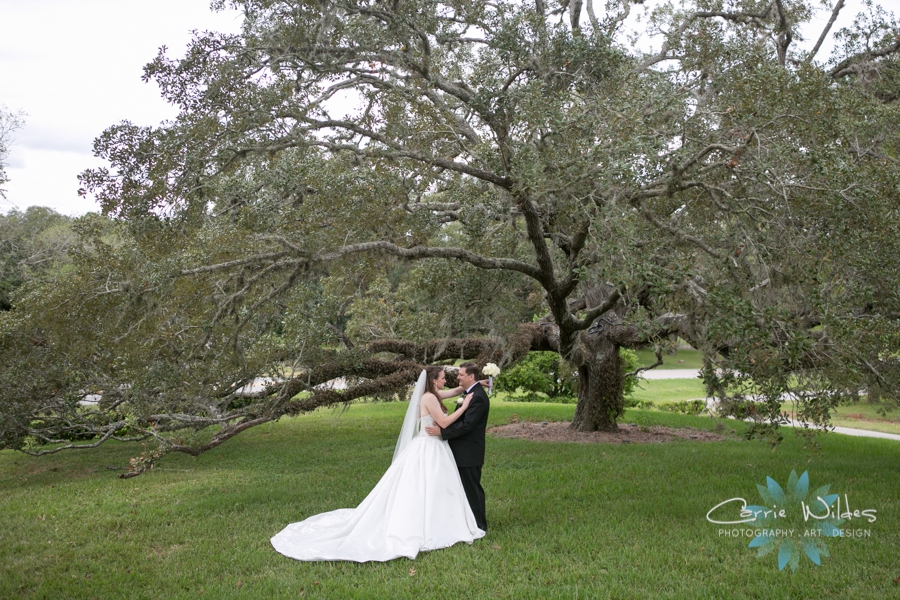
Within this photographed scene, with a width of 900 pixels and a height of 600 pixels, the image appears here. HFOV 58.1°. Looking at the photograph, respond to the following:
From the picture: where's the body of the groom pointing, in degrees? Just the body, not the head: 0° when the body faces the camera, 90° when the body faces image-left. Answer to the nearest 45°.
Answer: approximately 90°

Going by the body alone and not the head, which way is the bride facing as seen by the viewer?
to the viewer's right

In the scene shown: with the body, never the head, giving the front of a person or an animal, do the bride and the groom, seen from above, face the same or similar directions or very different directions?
very different directions

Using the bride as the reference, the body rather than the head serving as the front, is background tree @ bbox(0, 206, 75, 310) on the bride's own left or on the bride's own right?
on the bride's own left

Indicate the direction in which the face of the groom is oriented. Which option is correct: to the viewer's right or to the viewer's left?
to the viewer's left

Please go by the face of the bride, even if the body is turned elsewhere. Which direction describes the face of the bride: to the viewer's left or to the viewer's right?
to the viewer's right
